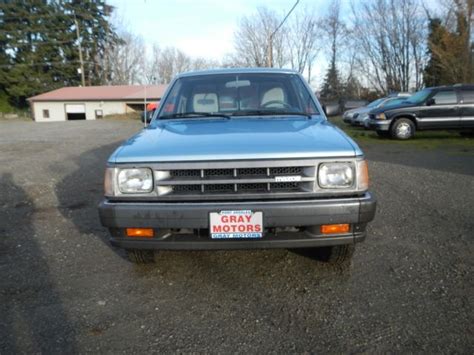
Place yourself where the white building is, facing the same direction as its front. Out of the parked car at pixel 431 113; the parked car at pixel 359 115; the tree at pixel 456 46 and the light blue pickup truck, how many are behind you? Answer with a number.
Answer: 0

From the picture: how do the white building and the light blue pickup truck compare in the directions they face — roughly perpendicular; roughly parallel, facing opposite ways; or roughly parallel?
roughly parallel

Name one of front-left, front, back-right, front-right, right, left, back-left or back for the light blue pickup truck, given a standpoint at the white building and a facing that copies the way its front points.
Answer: front

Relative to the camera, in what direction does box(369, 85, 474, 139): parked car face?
facing to the left of the viewer

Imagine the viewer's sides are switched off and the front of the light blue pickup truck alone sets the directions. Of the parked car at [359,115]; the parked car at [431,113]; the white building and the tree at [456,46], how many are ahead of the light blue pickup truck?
0

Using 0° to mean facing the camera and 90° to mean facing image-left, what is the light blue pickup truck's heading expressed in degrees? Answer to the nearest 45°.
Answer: approximately 0°

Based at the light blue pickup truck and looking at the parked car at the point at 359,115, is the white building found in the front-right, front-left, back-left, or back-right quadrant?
front-left

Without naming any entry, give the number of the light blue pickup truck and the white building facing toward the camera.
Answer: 2

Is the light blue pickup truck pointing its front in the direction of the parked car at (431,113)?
no

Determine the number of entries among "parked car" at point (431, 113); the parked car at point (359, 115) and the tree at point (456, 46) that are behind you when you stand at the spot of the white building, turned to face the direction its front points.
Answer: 0

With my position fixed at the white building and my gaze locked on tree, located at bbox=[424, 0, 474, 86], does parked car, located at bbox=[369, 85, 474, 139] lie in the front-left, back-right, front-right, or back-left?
front-right

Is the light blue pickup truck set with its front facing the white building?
no

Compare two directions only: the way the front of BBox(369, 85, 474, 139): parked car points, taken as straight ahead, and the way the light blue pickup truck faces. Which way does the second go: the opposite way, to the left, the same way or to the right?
to the left

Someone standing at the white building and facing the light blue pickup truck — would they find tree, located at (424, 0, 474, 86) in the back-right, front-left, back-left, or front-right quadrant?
front-left

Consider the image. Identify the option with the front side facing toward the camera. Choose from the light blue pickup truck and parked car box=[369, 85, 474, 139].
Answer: the light blue pickup truck

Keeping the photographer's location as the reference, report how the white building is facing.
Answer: facing the viewer

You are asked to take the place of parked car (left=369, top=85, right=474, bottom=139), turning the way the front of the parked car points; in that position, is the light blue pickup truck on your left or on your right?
on your left
